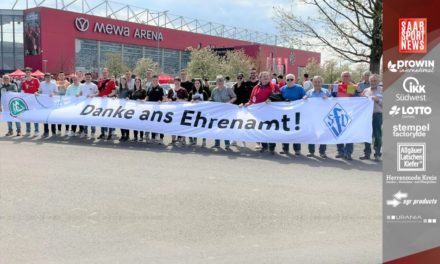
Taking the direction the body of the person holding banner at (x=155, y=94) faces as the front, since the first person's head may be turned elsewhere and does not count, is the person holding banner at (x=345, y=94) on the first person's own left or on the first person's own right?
on the first person's own left

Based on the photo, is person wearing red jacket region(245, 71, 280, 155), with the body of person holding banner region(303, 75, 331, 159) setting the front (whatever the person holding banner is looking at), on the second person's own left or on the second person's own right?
on the second person's own right

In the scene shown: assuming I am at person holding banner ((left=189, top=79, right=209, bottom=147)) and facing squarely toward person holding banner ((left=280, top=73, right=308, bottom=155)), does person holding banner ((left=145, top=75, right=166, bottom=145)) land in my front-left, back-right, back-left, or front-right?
back-right

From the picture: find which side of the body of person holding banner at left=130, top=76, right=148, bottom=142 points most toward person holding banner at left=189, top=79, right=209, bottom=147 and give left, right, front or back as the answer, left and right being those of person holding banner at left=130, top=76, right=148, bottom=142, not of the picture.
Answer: left

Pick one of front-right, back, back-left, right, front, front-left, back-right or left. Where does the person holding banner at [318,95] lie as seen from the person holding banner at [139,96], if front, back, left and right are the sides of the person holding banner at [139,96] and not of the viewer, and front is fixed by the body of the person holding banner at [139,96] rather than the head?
front-left

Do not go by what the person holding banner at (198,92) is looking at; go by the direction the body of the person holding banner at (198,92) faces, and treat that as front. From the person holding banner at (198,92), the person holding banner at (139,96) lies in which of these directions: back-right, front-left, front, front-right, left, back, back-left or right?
right
